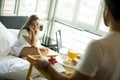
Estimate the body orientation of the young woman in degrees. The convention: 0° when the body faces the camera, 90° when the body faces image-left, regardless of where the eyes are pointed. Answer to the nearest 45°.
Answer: approximately 315°

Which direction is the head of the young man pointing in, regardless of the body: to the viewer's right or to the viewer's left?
to the viewer's left

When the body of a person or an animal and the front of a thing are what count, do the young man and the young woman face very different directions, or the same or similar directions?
very different directions

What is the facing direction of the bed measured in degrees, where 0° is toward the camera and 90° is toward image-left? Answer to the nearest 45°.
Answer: approximately 315°

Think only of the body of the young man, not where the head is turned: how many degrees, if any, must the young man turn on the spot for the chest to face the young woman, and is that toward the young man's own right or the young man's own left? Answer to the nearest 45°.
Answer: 0° — they already face them

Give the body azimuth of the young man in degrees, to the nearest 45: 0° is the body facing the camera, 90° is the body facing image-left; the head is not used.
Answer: approximately 135°
